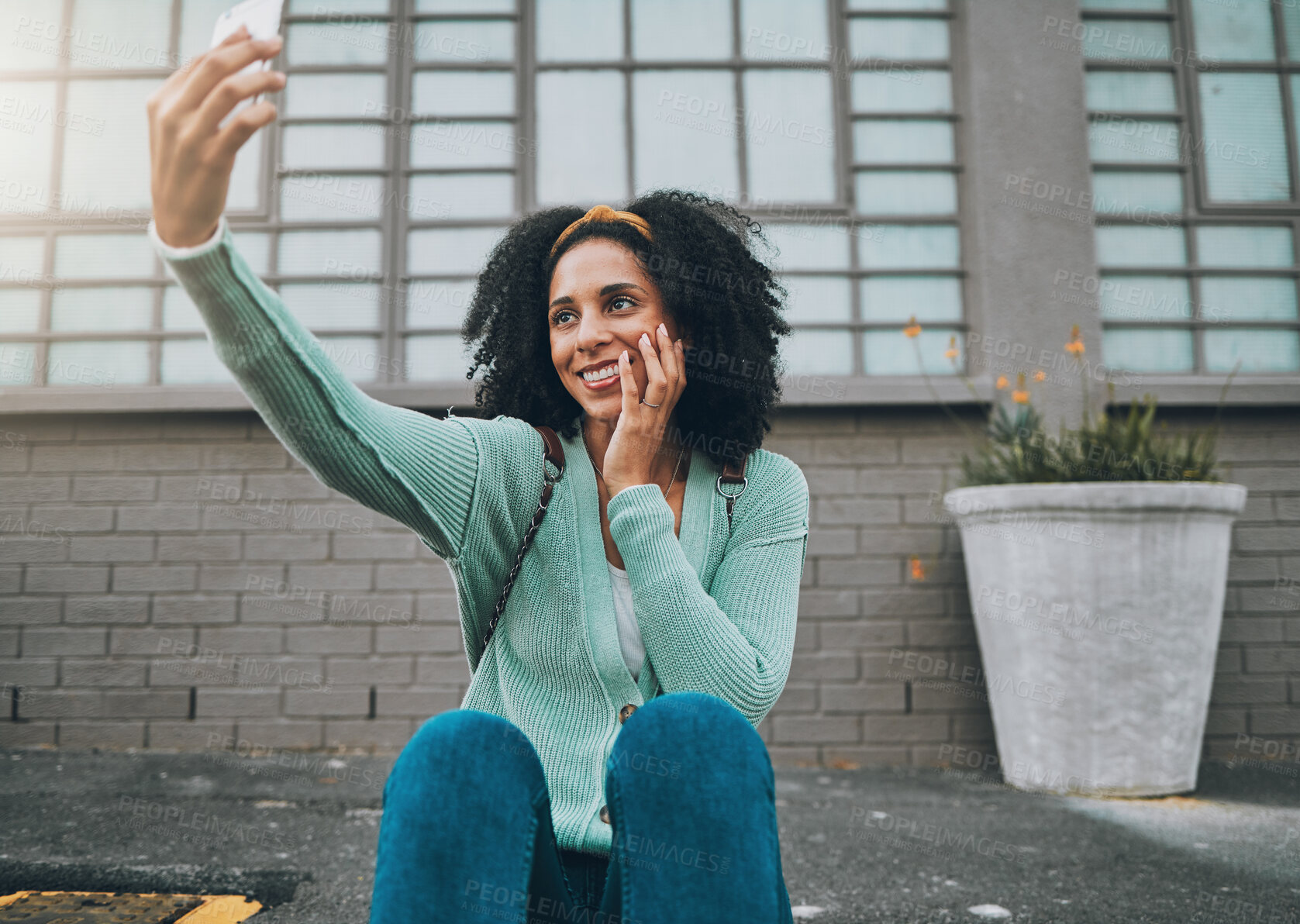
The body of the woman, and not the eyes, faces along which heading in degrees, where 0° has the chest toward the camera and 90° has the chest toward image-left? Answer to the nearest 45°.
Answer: approximately 0°

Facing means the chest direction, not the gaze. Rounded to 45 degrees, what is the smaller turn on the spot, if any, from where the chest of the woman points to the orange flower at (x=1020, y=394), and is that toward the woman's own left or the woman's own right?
approximately 135° to the woman's own left

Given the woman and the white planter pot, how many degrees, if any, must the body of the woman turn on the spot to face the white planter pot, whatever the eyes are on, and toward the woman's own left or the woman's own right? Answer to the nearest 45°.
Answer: approximately 135° to the woman's own left
